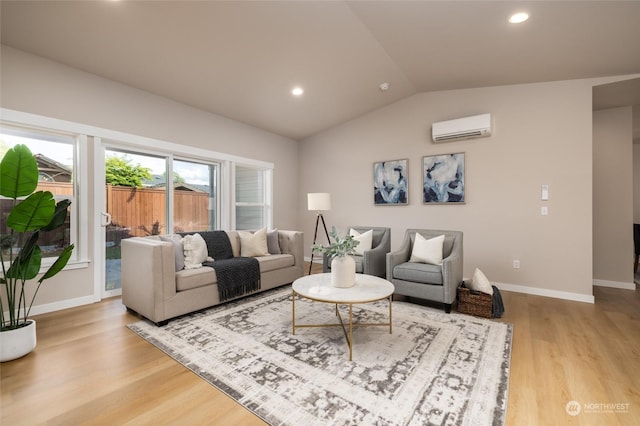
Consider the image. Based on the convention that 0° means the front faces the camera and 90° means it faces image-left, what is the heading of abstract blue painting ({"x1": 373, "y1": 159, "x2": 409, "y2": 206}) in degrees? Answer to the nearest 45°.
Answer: approximately 45°

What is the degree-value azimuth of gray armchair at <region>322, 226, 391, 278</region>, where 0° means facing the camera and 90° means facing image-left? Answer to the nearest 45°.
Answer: approximately 45°

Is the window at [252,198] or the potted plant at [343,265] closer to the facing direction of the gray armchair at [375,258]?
the potted plant

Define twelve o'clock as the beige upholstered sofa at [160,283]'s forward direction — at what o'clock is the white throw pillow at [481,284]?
The white throw pillow is roughly at 11 o'clock from the beige upholstered sofa.

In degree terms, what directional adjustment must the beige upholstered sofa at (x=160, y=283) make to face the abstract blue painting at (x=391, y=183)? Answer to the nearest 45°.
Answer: approximately 45° to its left

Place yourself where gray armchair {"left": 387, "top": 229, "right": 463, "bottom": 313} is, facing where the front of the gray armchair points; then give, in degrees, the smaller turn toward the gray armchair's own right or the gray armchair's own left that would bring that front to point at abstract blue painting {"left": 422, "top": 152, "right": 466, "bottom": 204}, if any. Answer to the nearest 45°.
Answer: approximately 135° to the gray armchair's own right

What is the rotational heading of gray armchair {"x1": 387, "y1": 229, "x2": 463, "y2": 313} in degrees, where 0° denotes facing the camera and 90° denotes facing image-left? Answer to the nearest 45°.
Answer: approximately 45°
